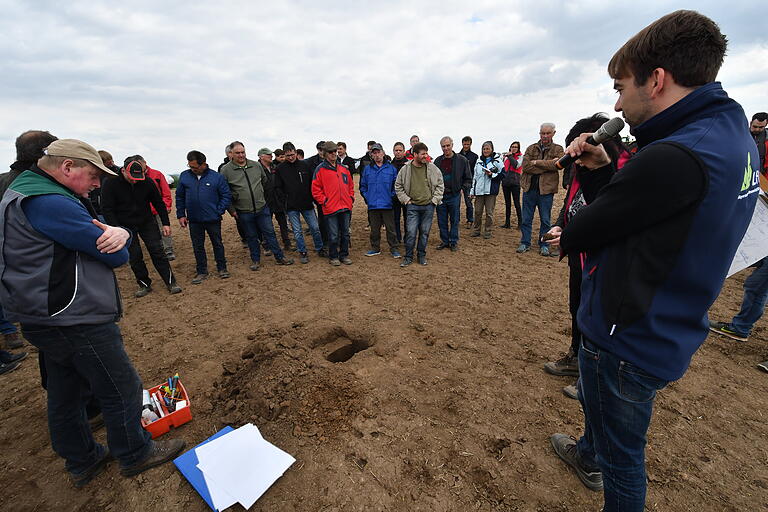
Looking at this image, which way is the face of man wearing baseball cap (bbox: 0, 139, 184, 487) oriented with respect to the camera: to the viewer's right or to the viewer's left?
to the viewer's right

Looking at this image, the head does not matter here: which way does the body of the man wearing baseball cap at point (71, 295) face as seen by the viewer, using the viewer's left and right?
facing to the right of the viewer

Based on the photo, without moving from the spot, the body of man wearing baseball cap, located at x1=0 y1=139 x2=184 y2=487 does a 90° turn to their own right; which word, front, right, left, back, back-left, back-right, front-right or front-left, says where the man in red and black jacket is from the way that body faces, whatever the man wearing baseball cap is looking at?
back-left
